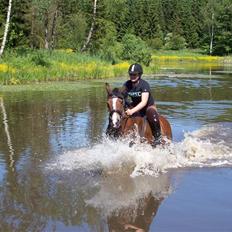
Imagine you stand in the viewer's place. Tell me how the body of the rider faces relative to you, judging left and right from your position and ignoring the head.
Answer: facing the viewer and to the left of the viewer
